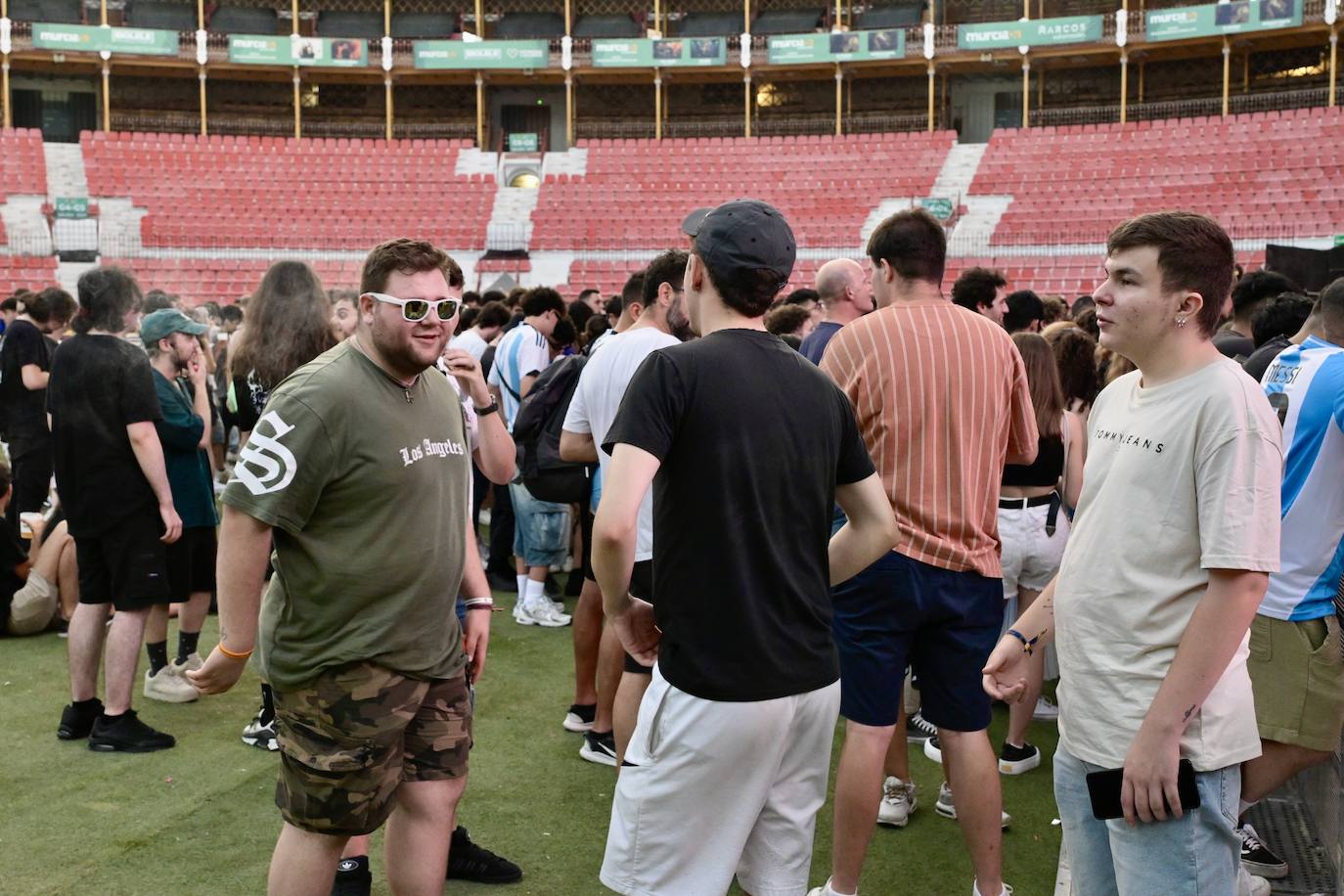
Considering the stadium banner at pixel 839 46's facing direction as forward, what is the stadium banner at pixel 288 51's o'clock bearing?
the stadium banner at pixel 288 51 is roughly at 3 o'clock from the stadium banner at pixel 839 46.

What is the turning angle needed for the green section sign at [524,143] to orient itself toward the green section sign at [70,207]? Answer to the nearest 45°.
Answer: approximately 45° to its right

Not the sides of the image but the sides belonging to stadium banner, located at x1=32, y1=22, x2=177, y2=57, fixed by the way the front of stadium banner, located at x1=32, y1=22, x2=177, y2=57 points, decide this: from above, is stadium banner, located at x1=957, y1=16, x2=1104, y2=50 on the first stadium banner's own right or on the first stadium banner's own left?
on the first stadium banner's own left

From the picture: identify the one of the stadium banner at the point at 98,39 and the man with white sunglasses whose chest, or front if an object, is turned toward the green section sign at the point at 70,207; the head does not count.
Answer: the stadium banner

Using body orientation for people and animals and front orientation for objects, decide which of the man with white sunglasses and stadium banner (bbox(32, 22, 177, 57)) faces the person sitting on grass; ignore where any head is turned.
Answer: the stadium banner

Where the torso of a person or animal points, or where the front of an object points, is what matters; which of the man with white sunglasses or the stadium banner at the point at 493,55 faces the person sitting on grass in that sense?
the stadium banner

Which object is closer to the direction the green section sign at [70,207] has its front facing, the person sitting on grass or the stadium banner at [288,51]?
the person sitting on grass

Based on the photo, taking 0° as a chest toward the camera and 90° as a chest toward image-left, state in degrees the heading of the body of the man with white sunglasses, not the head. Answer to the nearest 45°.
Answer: approximately 315°

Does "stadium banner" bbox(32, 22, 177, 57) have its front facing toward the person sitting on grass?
yes

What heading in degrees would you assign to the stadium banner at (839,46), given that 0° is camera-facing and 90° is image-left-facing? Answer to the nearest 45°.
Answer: approximately 0°

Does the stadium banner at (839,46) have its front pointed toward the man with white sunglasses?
yes
